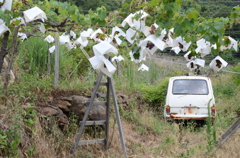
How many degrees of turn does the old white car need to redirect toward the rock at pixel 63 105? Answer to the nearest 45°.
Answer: approximately 135° to its left

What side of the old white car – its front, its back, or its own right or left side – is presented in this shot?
back

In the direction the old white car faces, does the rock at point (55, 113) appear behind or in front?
behind
